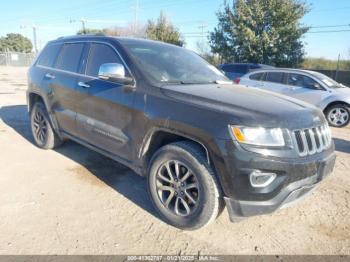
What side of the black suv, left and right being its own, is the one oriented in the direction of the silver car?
left

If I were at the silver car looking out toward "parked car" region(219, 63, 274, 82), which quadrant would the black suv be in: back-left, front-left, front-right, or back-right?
back-left

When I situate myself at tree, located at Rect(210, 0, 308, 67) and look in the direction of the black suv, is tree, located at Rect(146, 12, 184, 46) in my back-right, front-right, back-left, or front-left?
back-right

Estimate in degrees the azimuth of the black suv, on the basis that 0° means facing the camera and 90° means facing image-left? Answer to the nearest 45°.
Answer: approximately 315°

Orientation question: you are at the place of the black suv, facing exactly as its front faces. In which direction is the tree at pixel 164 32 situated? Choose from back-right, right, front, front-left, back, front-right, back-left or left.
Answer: back-left

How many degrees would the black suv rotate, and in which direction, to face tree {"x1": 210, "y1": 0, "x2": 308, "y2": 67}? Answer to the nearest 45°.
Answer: approximately 135° to its left

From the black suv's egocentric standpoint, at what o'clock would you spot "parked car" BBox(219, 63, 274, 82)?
The parked car is roughly at 8 o'clock from the black suv.
